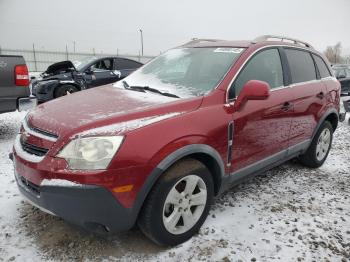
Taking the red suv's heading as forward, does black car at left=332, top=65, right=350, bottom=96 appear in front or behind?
behind

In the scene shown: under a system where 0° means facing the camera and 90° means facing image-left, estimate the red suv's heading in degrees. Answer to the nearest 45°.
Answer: approximately 45°

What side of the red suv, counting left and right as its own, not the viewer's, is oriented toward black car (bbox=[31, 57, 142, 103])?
right
